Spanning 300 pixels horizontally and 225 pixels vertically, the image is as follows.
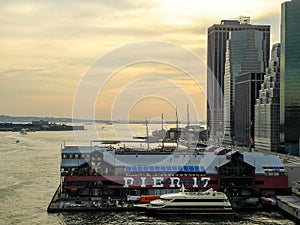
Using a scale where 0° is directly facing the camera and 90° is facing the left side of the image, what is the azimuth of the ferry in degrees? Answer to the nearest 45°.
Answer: approximately 90°

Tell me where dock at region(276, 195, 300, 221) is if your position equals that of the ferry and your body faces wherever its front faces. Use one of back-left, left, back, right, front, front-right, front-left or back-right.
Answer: back
